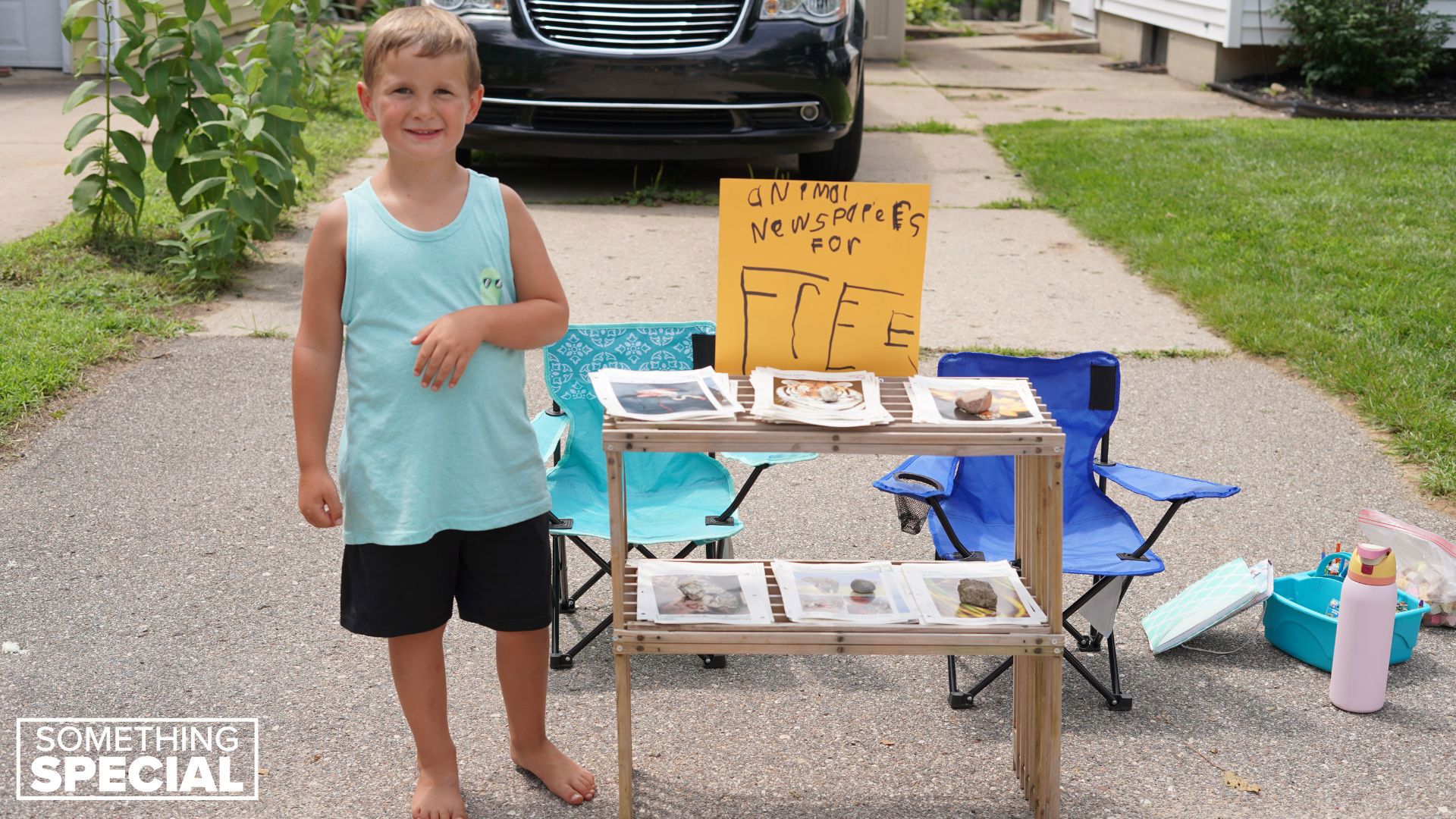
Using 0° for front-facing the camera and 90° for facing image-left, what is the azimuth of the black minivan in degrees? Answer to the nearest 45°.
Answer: approximately 0°

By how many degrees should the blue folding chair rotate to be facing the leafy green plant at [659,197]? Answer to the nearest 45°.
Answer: approximately 135° to its right

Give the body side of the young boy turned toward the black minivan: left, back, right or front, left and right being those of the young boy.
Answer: back

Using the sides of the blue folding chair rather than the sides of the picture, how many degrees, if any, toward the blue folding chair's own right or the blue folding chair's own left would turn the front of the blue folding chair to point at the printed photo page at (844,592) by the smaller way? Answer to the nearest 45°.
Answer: approximately 45° to the blue folding chair's own right

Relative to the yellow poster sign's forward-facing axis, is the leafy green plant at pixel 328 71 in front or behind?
behind

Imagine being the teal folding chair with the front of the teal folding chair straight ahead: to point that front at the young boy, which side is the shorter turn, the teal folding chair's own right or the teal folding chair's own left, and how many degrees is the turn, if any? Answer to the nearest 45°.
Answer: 0° — it already faces them

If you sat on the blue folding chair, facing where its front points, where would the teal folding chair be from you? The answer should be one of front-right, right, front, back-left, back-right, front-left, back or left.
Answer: right

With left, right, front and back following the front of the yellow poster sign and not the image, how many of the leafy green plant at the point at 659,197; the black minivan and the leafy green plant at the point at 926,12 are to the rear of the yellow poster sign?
3

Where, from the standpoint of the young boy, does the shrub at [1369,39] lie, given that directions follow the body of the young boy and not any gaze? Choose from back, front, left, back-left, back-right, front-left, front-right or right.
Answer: back-left

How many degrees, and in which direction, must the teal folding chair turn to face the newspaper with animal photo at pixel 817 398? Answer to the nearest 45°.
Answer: approximately 45° to its left
